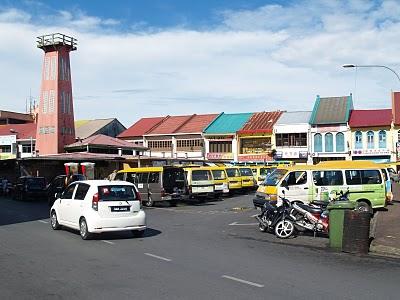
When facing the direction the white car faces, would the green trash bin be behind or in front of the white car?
behind

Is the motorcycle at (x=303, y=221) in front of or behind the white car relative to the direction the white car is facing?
behind

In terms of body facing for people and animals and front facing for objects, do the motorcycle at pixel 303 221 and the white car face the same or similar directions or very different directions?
very different directions

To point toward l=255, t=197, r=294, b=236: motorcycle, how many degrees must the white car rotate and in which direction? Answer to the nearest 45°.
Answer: approximately 135° to its right

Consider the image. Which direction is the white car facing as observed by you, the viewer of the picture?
facing away from the viewer and to the left of the viewer
